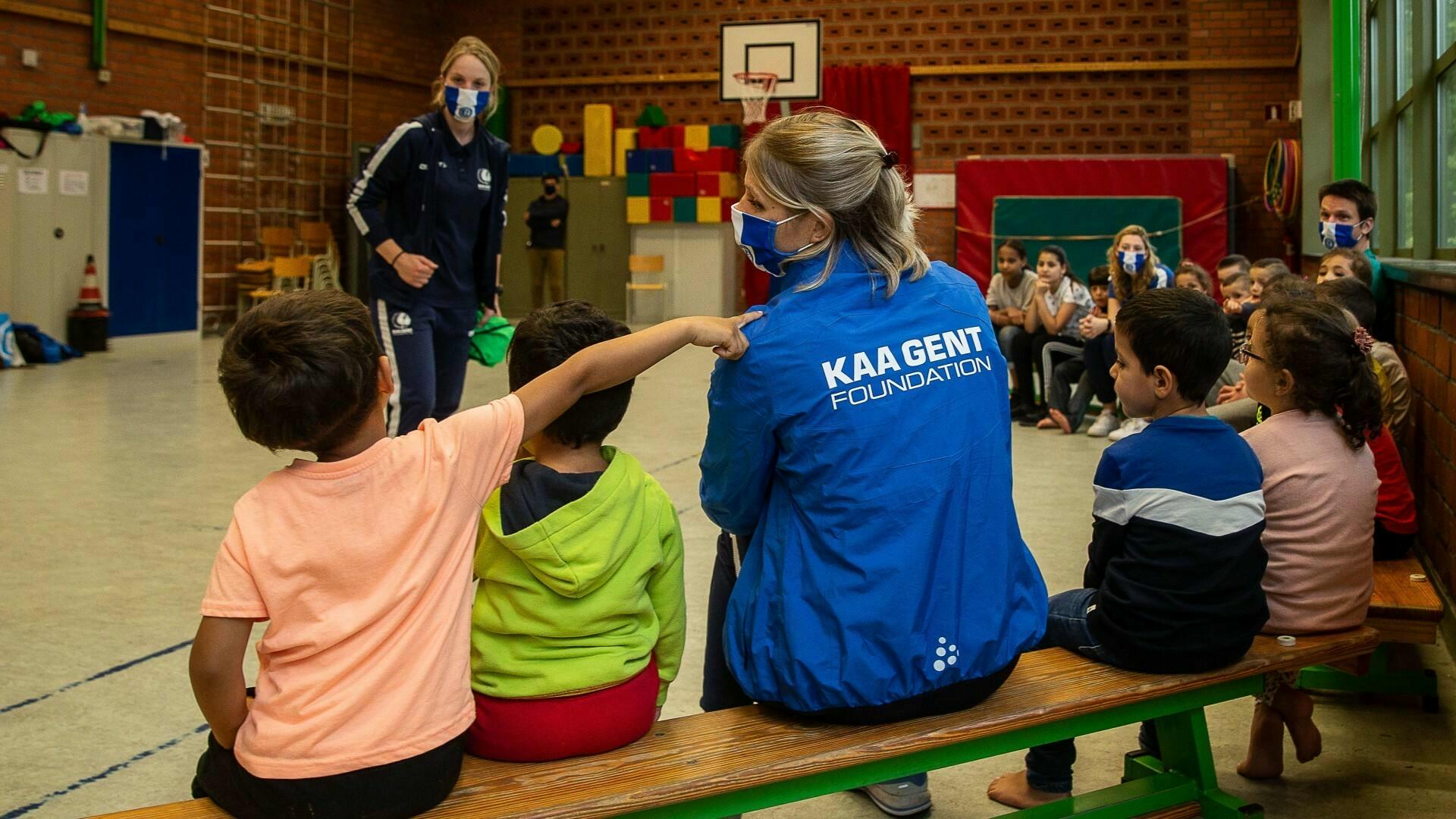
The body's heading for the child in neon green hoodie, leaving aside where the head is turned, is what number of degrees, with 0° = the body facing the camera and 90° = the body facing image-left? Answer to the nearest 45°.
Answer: approximately 180°

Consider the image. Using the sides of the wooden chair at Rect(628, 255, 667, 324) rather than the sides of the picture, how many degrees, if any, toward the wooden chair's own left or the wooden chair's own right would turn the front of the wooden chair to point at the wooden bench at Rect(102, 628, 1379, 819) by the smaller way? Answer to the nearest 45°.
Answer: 0° — it already faces it

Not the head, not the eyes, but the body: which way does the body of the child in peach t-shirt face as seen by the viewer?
away from the camera

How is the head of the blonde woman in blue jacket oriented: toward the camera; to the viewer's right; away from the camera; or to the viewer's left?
to the viewer's left
